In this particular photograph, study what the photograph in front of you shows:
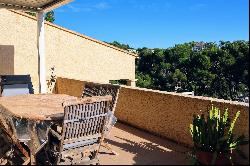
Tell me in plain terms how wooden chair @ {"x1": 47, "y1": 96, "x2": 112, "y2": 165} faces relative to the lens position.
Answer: facing away from the viewer and to the left of the viewer

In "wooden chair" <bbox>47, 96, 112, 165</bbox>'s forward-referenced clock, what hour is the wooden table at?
The wooden table is roughly at 12 o'clock from the wooden chair.

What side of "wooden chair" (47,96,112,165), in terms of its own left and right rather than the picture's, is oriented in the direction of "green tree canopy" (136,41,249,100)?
right

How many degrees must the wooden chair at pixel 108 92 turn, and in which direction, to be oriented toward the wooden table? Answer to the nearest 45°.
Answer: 0° — it already faces it

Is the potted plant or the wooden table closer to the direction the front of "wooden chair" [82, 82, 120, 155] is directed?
the wooden table

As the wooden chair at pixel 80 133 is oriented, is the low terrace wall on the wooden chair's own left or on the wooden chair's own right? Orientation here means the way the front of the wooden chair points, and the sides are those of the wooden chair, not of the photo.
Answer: on the wooden chair's own right

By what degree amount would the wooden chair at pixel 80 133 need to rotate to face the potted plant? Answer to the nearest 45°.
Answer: approximately 135° to its right
